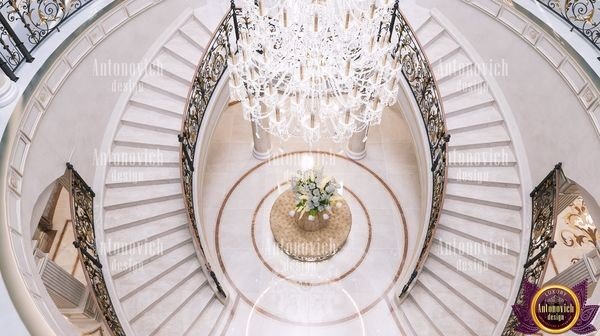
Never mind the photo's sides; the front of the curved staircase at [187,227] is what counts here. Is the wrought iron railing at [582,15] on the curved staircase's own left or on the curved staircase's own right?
on the curved staircase's own left

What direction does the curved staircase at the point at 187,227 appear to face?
toward the camera

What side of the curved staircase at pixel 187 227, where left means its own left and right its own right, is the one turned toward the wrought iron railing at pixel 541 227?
left
